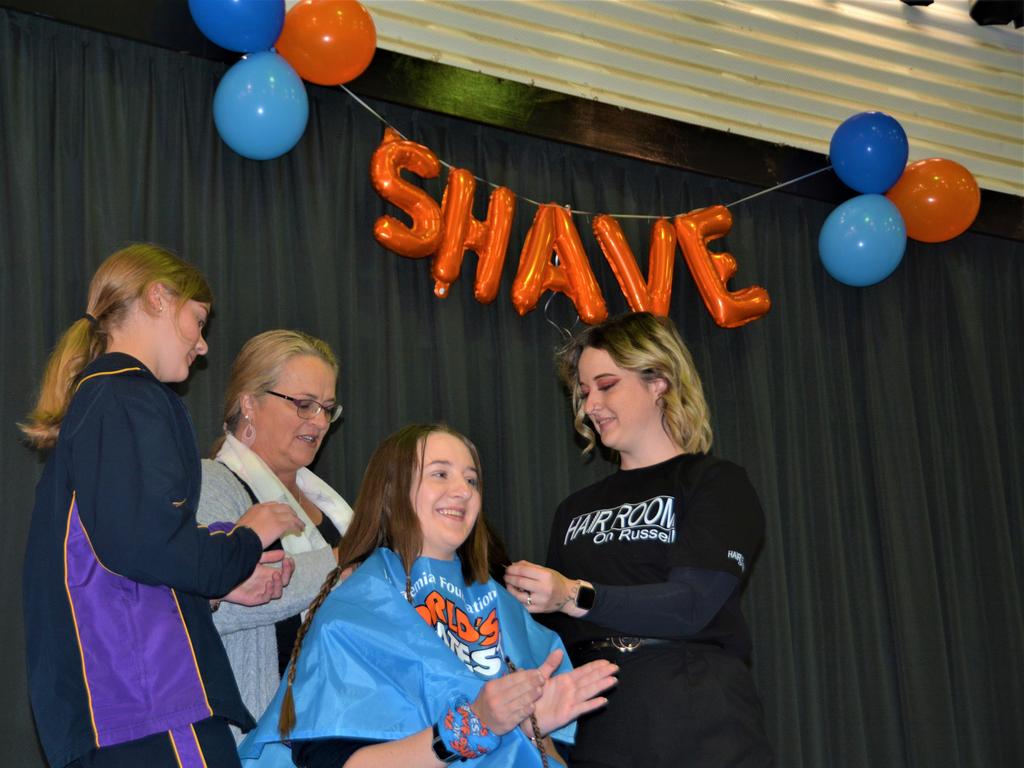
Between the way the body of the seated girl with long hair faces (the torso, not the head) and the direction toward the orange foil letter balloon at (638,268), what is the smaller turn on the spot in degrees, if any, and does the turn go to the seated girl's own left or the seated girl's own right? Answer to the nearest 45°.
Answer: approximately 90° to the seated girl's own left

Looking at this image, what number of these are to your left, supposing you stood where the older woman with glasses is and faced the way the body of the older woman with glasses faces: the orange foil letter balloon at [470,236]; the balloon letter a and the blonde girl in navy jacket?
2

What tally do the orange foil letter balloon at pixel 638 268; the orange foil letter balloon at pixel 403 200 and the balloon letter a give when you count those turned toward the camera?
3

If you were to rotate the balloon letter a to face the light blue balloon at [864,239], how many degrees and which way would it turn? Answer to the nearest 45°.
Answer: approximately 90° to its left

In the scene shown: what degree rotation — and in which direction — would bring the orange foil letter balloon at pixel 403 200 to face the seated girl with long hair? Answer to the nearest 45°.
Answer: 0° — it already faces them

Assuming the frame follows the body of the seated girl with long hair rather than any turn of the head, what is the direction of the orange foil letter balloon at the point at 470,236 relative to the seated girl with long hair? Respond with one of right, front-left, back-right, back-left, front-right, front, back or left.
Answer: back-left

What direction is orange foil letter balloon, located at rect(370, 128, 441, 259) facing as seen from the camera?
toward the camera

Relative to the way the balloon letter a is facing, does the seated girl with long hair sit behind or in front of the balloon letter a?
in front

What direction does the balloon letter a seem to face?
toward the camera

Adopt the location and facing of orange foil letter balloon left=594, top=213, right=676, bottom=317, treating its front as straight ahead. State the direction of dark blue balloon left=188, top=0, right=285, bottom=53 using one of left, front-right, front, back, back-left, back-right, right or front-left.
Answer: front-right

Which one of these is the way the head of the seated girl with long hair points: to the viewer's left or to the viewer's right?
to the viewer's right

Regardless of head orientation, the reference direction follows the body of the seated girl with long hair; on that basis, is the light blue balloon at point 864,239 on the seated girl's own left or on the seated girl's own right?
on the seated girl's own left

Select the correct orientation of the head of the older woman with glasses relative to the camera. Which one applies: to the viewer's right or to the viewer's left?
to the viewer's right

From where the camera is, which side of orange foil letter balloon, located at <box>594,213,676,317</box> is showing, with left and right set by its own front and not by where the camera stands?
front

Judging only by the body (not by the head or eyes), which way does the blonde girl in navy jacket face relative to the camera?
to the viewer's right
